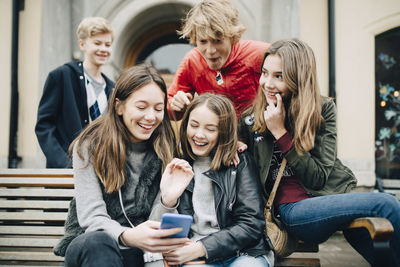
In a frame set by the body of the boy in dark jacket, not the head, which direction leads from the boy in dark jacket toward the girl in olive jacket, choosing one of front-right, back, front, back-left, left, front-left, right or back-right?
front

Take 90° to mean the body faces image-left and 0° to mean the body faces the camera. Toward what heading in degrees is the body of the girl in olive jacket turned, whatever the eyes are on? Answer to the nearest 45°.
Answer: approximately 45°

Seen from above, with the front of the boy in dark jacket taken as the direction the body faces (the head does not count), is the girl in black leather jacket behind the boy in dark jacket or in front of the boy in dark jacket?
in front

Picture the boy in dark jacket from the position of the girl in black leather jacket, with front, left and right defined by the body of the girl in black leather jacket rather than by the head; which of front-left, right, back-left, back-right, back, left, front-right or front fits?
right

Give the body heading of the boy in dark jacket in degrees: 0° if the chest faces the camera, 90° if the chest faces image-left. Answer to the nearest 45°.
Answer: approximately 315°

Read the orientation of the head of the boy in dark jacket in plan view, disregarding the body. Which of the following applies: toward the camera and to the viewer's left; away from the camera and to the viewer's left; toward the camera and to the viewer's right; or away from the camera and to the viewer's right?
toward the camera and to the viewer's right

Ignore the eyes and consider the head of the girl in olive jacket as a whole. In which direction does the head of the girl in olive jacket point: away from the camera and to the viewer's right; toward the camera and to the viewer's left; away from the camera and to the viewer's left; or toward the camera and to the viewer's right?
toward the camera and to the viewer's left
